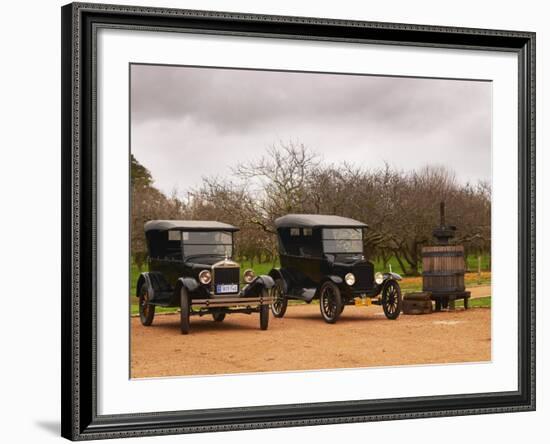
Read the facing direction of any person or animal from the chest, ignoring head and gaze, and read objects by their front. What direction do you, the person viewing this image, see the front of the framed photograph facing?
facing the viewer and to the right of the viewer
